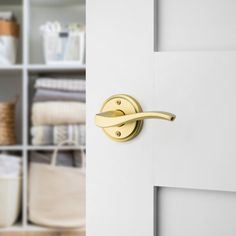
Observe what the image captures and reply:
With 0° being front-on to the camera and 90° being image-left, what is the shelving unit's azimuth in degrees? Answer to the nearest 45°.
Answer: approximately 0°
